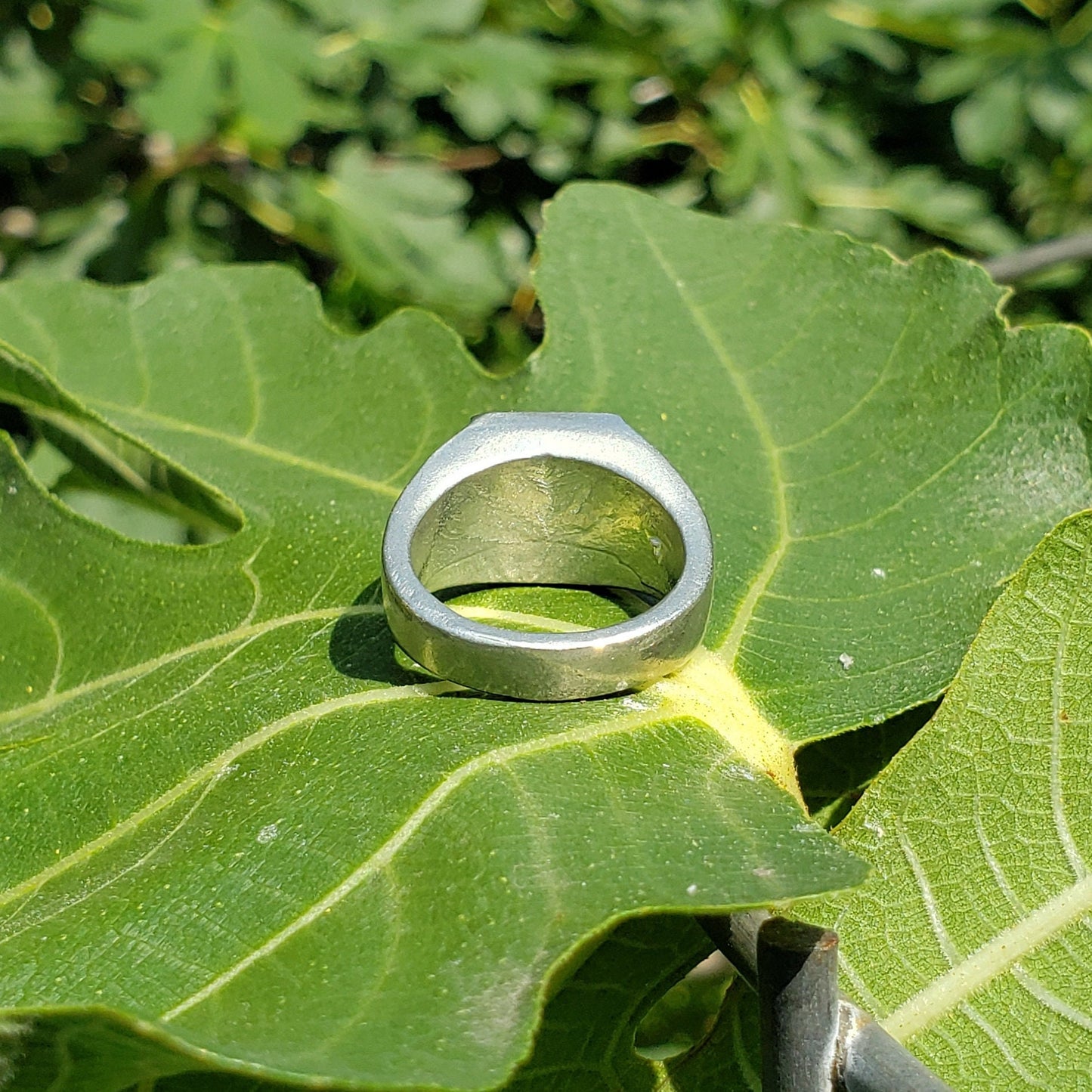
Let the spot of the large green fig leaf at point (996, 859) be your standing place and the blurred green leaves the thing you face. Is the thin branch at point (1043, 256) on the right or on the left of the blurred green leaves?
right

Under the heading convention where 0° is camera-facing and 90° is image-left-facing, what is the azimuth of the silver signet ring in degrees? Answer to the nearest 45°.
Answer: approximately 180°
